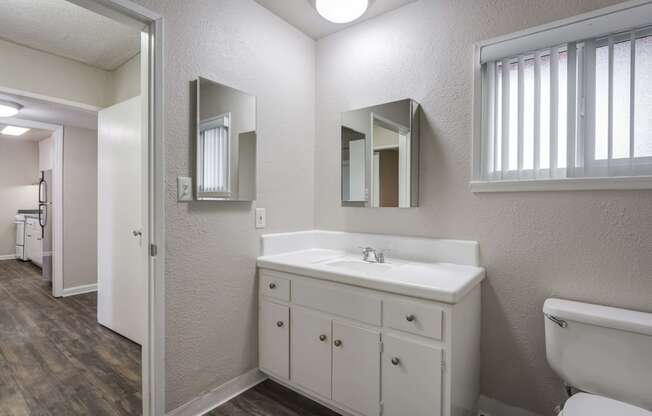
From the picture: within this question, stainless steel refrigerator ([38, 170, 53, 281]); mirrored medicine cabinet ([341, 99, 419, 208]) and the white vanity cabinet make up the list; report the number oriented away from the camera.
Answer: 0

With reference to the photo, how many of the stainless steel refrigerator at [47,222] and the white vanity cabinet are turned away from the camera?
0

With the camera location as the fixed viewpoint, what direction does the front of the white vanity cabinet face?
facing the viewer and to the left of the viewer

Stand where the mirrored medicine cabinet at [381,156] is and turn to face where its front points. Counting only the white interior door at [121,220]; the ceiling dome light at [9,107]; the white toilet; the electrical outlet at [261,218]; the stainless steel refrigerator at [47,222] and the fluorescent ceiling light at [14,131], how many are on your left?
1

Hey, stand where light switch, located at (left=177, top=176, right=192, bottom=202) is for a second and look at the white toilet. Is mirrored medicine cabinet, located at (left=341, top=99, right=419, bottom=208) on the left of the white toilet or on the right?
left

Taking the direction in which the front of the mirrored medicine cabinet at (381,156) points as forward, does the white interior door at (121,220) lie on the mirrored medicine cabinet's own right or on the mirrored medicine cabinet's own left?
on the mirrored medicine cabinet's own right

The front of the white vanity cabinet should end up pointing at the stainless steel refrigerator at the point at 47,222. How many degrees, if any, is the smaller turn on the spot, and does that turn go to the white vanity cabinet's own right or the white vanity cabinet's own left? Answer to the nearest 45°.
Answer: approximately 90° to the white vanity cabinet's own right

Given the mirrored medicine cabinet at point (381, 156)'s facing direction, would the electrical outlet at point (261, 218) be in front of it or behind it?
in front

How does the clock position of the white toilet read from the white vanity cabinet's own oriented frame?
The white toilet is roughly at 8 o'clock from the white vanity cabinet.

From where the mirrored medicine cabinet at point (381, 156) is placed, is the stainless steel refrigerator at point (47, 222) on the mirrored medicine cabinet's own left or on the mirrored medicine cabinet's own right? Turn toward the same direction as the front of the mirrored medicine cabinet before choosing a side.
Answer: on the mirrored medicine cabinet's own right
